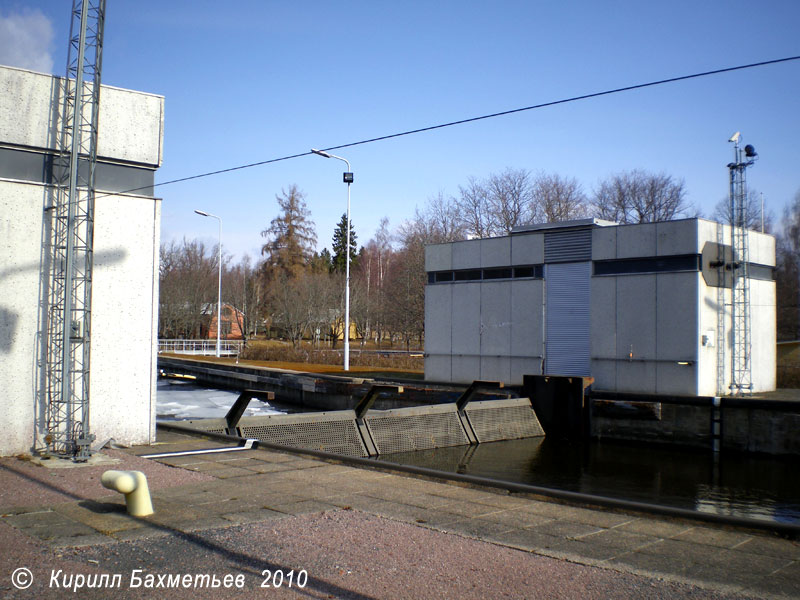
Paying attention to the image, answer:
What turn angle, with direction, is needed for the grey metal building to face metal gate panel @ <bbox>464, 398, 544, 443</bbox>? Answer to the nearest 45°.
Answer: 0° — it already faces it

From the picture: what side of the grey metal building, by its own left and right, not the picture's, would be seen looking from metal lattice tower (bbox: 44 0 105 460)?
front

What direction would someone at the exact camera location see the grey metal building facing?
facing the viewer and to the left of the viewer

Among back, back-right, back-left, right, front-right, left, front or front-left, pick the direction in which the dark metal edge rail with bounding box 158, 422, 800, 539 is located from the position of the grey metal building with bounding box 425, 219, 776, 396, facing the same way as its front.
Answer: front-left

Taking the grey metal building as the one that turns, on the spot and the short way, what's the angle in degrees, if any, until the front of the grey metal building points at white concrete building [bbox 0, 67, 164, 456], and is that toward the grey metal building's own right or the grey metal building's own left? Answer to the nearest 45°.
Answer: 0° — it already faces it

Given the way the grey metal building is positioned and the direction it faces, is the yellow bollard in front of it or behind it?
in front

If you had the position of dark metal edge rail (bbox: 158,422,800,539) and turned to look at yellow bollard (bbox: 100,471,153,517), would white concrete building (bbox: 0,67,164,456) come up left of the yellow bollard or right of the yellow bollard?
right

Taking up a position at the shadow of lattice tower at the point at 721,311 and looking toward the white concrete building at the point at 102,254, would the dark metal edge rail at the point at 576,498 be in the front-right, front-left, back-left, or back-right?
front-left

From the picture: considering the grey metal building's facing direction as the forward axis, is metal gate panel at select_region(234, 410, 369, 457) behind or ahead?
ahead
